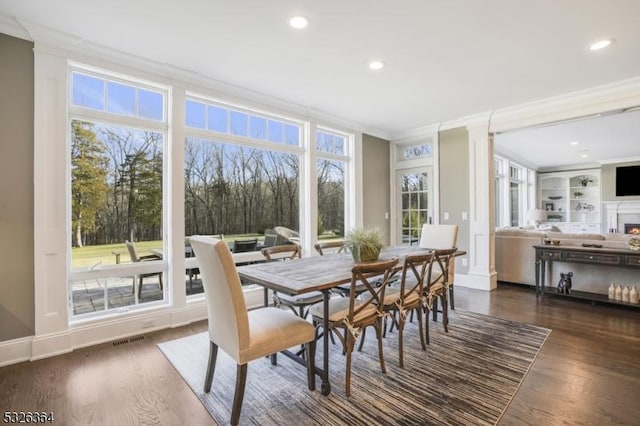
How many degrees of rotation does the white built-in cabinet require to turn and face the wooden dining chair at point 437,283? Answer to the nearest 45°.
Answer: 0° — it already faces it

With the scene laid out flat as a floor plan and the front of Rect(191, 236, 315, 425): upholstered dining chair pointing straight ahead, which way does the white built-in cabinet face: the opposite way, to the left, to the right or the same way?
the opposite way

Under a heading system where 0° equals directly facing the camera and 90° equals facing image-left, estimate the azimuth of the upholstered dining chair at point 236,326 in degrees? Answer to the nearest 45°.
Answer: approximately 225°

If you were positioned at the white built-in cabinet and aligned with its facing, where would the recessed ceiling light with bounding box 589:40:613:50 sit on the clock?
The recessed ceiling light is roughly at 12 o'clock from the white built-in cabinet.

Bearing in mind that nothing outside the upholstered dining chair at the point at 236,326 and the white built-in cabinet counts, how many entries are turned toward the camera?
1

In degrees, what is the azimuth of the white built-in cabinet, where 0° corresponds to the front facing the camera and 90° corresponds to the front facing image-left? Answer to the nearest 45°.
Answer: approximately 0°

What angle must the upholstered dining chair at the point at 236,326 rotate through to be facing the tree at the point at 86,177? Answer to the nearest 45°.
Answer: approximately 90° to its left

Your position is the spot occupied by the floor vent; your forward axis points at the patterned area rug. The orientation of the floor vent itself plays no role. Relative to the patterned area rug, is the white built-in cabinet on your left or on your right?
left

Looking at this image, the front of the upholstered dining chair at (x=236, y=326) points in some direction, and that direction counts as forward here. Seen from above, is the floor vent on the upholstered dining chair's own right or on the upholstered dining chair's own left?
on the upholstered dining chair's own left

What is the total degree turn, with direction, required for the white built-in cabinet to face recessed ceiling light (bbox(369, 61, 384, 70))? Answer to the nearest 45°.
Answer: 0° — it already faces it

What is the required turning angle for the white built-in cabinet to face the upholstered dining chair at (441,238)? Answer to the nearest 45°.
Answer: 0° — it already faces it
